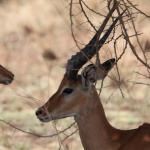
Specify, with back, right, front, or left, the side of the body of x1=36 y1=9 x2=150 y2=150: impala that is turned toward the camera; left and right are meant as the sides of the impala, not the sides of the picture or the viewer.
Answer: left

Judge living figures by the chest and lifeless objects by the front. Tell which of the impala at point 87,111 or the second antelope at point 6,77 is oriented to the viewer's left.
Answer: the impala
